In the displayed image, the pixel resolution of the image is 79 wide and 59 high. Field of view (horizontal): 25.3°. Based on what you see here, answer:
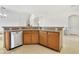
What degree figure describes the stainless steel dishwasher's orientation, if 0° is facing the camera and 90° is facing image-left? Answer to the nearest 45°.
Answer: approximately 315°
